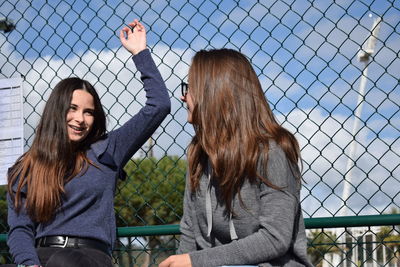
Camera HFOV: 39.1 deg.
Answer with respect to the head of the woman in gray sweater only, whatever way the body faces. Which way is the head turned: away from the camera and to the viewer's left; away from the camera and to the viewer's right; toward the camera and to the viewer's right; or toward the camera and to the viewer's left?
away from the camera and to the viewer's left

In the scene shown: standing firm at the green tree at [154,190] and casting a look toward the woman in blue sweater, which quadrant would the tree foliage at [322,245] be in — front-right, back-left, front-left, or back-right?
back-left

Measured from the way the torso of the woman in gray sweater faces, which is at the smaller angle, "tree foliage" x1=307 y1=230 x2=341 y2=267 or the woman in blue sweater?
the woman in blue sweater

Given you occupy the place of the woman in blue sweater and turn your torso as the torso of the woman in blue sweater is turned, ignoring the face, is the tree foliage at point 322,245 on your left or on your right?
on your left

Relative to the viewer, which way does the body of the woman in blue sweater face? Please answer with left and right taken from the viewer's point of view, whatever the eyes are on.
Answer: facing the viewer

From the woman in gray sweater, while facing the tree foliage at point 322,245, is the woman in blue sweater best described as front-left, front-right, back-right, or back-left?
front-left

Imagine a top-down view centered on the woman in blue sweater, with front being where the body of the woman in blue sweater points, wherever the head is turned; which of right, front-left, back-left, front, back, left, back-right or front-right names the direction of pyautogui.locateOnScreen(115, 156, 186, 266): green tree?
back

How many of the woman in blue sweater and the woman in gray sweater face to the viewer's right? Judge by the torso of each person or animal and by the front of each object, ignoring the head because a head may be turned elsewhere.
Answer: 0
